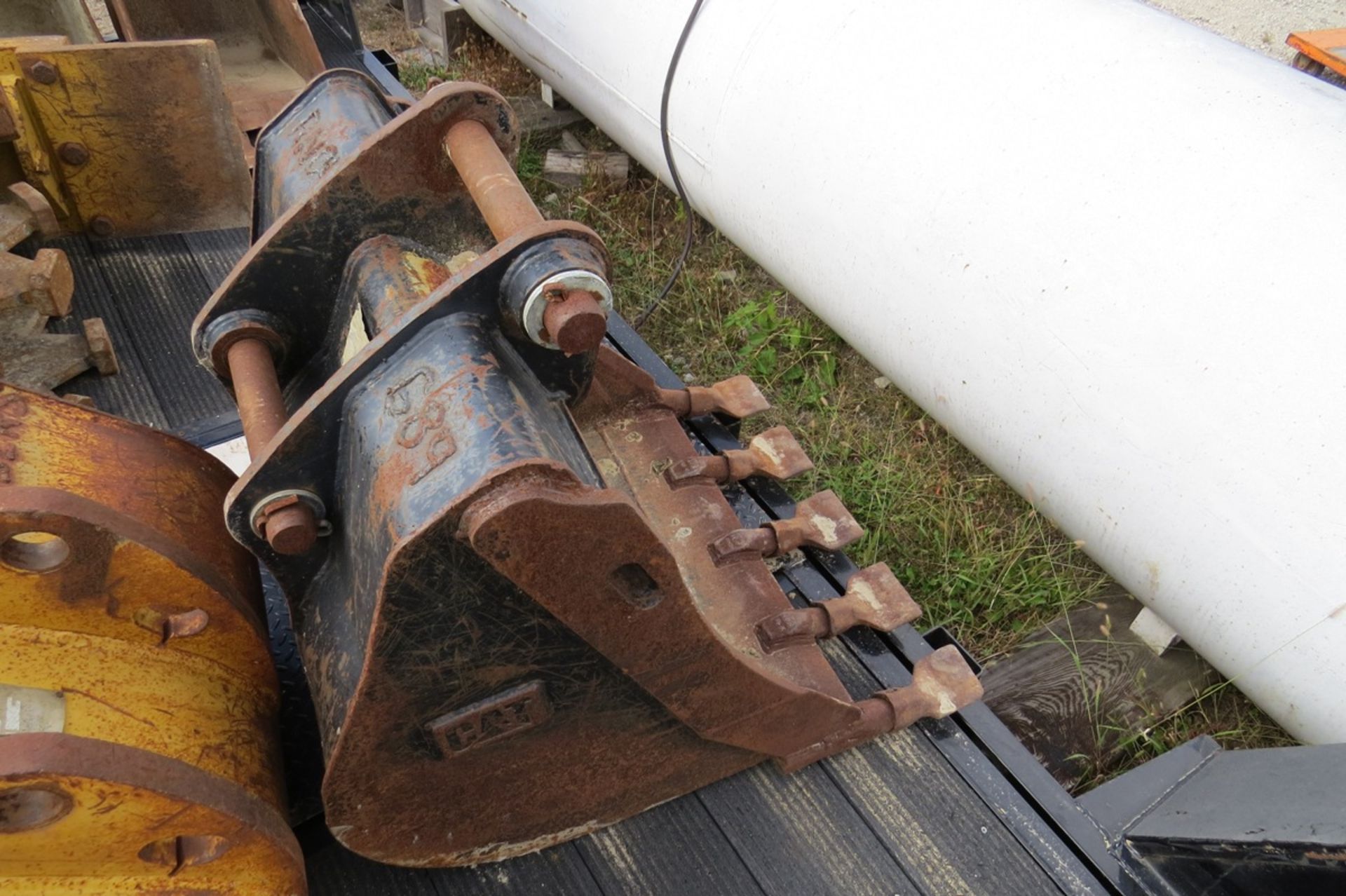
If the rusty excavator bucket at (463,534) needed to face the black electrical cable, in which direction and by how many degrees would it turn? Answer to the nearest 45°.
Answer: approximately 90° to its left

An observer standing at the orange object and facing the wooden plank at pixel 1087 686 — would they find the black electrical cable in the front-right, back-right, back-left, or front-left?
front-right

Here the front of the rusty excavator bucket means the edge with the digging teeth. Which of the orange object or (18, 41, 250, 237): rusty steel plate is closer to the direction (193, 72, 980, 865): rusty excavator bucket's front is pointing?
the orange object

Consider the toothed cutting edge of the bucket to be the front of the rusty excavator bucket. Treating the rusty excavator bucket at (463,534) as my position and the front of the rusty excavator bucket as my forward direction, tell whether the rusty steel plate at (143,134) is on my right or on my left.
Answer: on my left

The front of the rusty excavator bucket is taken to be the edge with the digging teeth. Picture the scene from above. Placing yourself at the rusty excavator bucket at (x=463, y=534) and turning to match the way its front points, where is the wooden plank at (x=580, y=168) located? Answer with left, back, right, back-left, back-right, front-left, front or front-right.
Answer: left

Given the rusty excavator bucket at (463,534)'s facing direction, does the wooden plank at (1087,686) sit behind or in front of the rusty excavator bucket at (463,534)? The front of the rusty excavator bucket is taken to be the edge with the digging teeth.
in front

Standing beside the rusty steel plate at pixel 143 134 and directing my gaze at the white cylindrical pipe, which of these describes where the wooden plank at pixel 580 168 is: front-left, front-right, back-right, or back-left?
front-left

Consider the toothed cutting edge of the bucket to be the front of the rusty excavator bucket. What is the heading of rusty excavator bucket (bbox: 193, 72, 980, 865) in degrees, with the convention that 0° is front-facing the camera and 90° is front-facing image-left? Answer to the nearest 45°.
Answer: approximately 270°

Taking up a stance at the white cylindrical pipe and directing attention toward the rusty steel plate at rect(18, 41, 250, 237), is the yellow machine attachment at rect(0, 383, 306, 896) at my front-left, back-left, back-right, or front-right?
front-left

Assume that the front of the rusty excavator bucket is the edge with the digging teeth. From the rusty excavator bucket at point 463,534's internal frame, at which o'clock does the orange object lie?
The orange object is roughly at 10 o'clock from the rusty excavator bucket.
